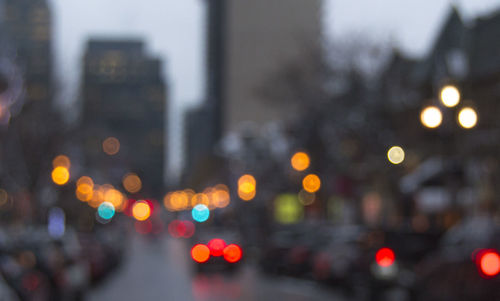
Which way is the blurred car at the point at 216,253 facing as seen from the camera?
away from the camera

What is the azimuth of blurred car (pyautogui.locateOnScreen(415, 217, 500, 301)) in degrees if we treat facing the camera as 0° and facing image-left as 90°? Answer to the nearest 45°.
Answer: approximately 135°
